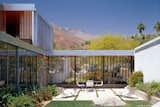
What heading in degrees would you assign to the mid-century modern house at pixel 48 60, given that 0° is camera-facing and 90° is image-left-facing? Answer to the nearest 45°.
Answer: approximately 0°

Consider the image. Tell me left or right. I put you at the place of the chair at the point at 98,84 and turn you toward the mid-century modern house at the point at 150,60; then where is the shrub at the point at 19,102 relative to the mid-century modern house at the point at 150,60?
right

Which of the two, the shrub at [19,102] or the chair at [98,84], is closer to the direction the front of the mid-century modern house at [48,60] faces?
the shrub

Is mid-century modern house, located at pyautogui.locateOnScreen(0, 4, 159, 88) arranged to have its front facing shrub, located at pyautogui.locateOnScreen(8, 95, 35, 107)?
yes
